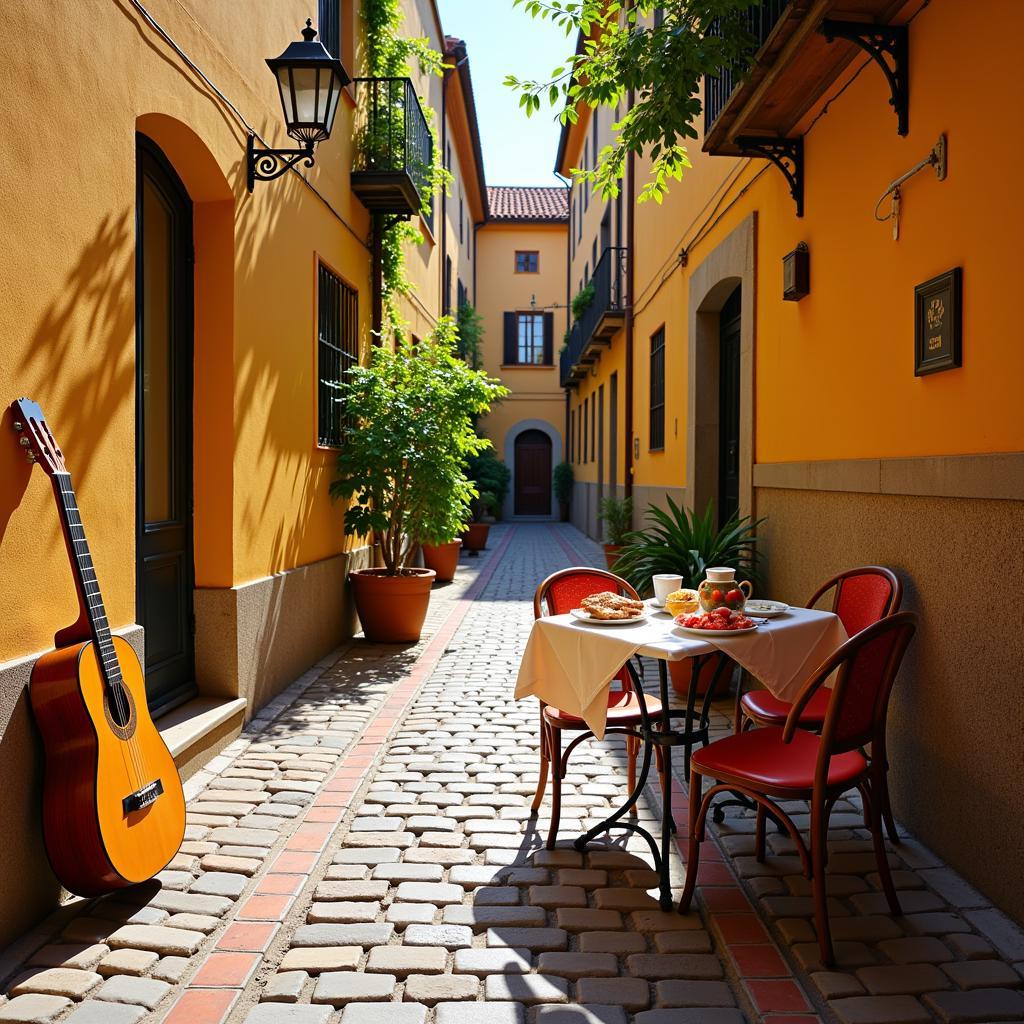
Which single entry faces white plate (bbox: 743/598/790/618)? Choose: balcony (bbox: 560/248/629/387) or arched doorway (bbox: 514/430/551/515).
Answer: the arched doorway

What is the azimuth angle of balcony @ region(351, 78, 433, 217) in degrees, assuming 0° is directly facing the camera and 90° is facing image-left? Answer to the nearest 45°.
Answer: approximately 270°

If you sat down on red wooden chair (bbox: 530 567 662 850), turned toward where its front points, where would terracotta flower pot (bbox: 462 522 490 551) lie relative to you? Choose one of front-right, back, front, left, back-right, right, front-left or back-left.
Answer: back-left

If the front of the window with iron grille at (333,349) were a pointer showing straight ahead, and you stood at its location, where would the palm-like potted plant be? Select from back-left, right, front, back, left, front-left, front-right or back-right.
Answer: front-right

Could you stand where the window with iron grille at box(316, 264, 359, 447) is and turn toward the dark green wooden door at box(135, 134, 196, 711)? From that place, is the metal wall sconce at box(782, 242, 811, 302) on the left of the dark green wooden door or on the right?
left

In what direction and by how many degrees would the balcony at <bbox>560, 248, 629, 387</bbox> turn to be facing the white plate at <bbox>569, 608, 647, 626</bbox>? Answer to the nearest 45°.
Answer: approximately 90° to its left

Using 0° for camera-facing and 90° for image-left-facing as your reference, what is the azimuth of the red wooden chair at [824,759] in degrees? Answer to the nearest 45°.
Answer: approximately 135°

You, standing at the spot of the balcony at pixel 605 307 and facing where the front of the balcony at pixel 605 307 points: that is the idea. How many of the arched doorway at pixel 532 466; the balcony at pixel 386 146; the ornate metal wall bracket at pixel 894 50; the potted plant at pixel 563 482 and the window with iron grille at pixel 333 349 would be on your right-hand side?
2

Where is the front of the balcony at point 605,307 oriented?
to the viewer's left

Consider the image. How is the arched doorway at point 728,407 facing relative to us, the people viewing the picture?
facing to the left of the viewer

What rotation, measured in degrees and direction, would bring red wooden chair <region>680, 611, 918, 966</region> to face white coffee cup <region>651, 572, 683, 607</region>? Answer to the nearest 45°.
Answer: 0° — it already faces it

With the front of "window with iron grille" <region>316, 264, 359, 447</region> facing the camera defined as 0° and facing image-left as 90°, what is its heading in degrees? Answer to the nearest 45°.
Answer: approximately 270°

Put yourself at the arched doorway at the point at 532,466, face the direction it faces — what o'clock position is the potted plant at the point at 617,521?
The potted plant is roughly at 12 o'clock from the arched doorway.

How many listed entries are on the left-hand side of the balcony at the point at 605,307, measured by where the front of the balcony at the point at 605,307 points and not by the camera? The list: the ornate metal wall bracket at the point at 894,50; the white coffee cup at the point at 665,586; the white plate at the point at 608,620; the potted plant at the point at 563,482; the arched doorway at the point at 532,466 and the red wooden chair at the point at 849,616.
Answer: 4
